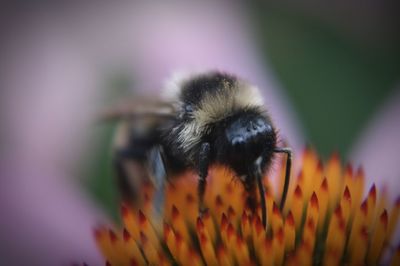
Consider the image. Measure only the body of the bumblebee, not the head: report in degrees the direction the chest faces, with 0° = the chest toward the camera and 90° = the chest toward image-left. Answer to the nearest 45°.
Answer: approximately 315°
